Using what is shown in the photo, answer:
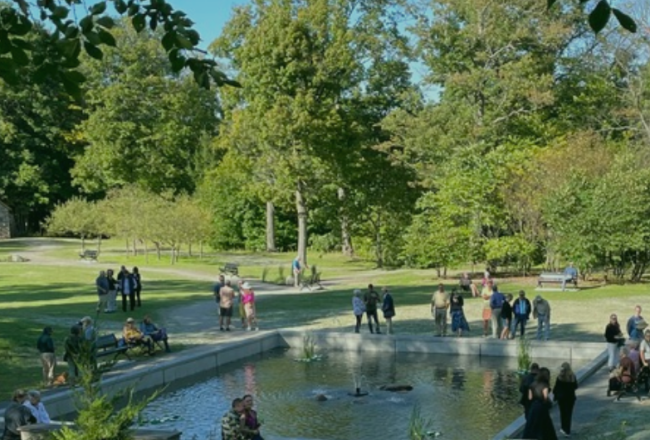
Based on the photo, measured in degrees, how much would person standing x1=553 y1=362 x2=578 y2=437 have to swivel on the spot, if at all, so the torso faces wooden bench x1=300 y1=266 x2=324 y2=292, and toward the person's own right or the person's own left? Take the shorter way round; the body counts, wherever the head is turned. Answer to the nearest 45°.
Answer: approximately 45° to the person's own left

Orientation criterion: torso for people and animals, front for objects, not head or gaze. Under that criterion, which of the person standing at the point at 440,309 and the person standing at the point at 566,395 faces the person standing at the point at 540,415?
the person standing at the point at 440,309

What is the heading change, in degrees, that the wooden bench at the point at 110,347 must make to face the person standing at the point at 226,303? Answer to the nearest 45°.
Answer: approximately 90° to its left

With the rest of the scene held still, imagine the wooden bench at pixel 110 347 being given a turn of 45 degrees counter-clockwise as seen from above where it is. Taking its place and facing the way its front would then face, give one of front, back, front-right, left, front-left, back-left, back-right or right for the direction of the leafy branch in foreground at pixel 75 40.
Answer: right

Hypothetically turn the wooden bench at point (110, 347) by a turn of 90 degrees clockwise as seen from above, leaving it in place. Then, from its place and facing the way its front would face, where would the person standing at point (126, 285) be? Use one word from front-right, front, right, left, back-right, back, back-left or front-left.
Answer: back-right

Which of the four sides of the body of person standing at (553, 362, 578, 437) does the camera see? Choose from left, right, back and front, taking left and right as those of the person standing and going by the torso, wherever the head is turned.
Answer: back

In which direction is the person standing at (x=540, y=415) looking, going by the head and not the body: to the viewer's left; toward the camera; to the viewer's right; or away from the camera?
away from the camera

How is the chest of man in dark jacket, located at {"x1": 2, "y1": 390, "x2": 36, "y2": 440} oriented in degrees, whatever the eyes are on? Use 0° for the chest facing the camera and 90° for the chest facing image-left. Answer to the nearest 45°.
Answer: approximately 270°

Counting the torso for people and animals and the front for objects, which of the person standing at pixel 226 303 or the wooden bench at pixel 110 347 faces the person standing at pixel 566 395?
the wooden bench

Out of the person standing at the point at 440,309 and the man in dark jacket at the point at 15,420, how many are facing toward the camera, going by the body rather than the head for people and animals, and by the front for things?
1

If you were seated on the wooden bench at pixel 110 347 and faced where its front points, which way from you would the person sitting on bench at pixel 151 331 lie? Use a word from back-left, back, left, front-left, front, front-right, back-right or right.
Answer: left
